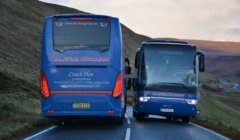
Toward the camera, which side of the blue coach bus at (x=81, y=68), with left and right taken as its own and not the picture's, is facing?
back

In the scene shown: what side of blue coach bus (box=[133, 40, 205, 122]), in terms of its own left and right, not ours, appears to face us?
front
